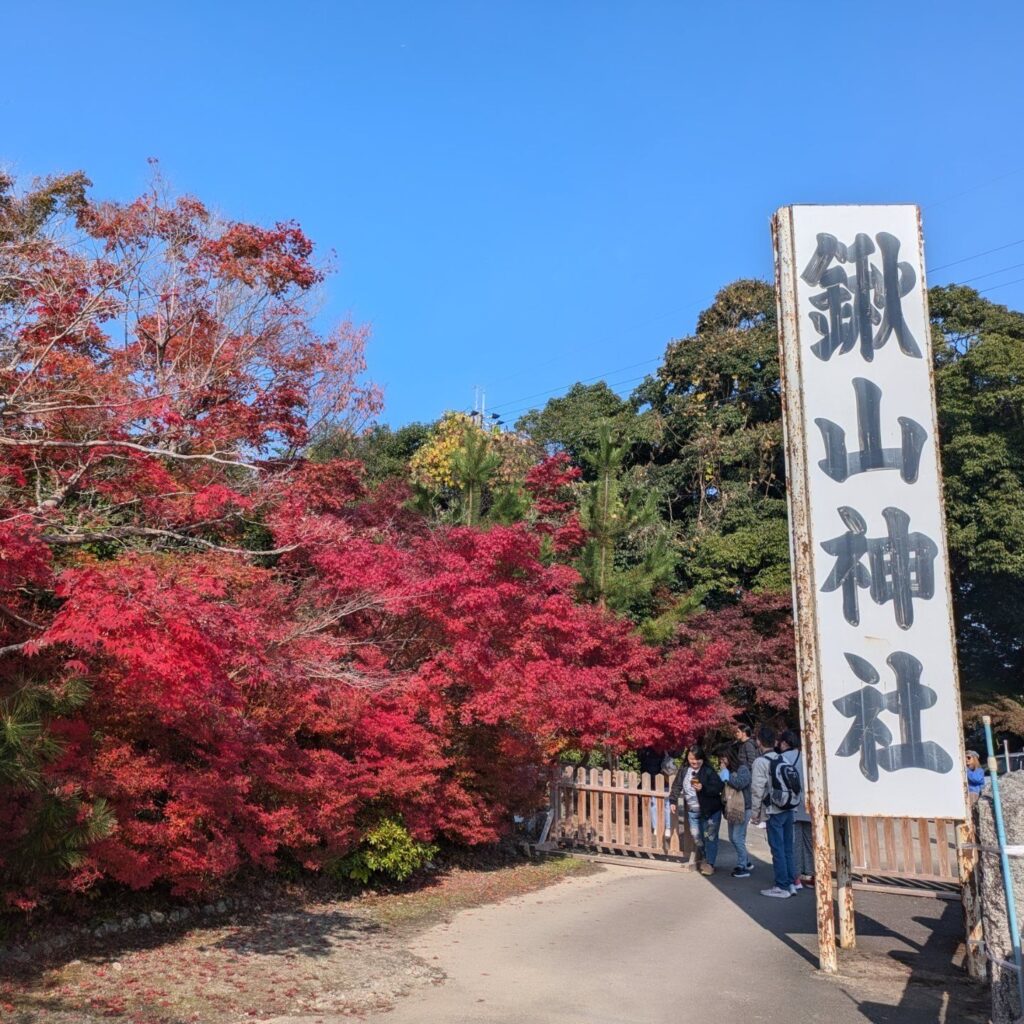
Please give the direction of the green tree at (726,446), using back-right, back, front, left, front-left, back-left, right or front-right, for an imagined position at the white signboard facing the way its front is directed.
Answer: back

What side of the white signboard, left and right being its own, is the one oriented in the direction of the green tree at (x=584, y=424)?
back

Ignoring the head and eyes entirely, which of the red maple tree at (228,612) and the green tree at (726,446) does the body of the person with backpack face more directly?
the green tree

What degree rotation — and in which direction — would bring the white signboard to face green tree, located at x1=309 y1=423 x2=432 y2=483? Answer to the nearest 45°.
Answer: approximately 135° to its right

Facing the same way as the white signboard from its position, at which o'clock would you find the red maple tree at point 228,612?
The red maple tree is roughly at 3 o'clock from the white signboard.

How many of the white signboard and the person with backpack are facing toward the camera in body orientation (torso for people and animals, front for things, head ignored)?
1

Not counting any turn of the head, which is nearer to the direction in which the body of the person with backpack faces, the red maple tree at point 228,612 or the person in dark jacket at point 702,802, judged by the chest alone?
the person in dark jacket

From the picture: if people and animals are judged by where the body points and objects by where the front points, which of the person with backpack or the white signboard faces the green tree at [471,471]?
the person with backpack

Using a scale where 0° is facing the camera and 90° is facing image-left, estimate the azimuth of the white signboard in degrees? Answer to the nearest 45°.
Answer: approximately 0°

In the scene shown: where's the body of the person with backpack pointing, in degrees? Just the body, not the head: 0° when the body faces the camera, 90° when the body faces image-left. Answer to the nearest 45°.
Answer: approximately 135°

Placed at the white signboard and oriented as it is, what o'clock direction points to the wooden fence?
The wooden fence is roughly at 5 o'clock from the white signboard.
